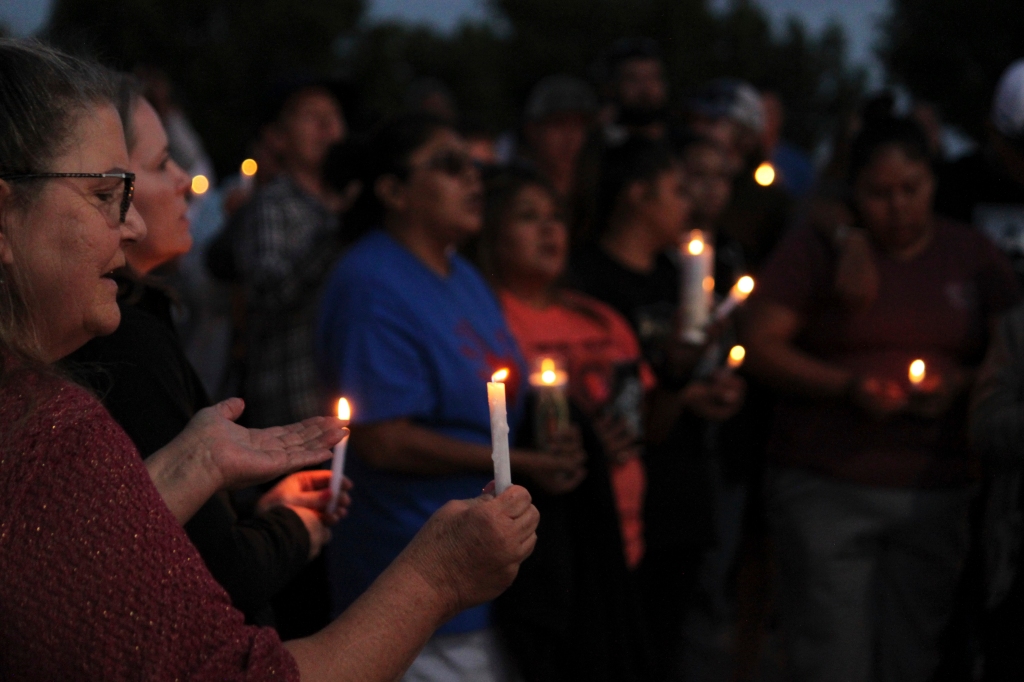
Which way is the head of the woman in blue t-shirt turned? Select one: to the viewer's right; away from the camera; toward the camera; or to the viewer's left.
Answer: to the viewer's right

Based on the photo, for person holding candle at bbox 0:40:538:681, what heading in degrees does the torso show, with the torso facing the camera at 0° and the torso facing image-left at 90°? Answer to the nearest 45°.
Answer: approximately 270°

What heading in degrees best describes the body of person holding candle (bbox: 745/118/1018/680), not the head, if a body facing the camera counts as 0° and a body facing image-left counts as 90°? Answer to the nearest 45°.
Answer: approximately 0°

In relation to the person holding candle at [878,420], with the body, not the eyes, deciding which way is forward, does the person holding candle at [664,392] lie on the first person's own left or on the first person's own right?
on the first person's own right

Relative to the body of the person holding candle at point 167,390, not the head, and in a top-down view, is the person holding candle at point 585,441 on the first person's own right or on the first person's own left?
on the first person's own left

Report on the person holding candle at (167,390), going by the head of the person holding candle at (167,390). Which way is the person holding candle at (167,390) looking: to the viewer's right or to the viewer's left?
to the viewer's right

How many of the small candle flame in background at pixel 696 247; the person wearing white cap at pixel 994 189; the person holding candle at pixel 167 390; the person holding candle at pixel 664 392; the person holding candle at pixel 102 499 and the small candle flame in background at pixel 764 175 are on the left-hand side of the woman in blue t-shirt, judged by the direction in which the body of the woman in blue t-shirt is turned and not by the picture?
4

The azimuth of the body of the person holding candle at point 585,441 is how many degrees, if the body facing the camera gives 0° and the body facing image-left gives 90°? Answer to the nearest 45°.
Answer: approximately 315°
